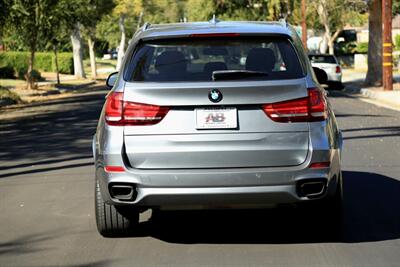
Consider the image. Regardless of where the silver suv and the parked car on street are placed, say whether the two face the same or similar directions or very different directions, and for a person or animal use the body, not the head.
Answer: same or similar directions

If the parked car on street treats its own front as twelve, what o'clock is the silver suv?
The silver suv is roughly at 6 o'clock from the parked car on street.

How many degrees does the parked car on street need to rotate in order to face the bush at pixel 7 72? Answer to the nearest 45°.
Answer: approximately 45° to its left

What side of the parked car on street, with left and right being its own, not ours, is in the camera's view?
back

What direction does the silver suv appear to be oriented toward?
away from the camera

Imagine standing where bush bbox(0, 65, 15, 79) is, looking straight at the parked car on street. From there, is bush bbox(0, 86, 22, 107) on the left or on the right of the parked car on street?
right

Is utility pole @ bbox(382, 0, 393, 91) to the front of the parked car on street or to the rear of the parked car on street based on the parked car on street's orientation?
to the rear

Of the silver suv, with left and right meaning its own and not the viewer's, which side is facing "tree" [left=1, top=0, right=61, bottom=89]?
front

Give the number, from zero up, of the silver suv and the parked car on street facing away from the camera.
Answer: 2
